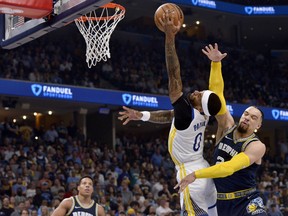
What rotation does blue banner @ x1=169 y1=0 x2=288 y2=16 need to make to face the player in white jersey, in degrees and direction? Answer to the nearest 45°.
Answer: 0° — it already faces them

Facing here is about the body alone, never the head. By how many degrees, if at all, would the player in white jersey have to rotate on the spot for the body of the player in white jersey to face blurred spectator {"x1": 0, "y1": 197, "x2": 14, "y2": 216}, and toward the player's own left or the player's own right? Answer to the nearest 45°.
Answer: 0° — they already face them

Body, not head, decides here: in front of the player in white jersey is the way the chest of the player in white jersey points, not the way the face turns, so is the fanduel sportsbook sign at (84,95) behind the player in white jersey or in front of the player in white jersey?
in front

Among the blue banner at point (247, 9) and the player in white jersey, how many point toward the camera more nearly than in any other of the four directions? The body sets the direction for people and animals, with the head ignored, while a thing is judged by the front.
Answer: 1

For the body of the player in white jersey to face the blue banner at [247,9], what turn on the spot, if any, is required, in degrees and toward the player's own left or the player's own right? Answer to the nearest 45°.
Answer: approximately 45° to the player's own right
